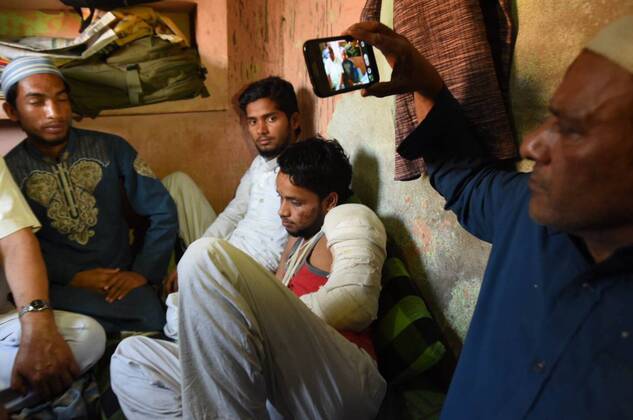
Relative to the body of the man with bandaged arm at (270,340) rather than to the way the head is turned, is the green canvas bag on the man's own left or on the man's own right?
on the man's own right

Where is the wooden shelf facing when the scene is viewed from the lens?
facing the viewer

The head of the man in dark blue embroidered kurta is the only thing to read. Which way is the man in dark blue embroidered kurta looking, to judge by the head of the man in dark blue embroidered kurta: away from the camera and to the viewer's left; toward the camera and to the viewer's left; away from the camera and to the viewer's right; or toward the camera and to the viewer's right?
toward the camera and to the viewer's right

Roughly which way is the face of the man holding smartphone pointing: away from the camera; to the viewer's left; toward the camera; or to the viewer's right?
to the viewer's left

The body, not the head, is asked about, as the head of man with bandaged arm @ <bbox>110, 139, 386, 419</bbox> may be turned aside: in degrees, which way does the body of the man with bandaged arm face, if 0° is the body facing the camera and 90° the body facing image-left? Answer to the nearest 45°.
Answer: approximately 45°

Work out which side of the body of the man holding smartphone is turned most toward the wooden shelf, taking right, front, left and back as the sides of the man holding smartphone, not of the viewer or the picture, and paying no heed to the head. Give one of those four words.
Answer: right

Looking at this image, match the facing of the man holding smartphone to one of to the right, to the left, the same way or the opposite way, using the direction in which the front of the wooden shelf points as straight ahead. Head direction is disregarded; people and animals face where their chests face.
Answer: to the right

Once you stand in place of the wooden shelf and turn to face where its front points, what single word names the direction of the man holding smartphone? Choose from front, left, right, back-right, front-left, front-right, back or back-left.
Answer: front

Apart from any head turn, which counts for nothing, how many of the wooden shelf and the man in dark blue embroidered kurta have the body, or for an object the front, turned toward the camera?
2

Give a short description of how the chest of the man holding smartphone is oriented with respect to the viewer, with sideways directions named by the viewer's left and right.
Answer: facing the viewer and to the left of the viewer

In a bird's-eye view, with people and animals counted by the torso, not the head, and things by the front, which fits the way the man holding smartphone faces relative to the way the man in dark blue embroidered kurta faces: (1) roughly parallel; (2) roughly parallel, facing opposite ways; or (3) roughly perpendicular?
roughly perpendicular

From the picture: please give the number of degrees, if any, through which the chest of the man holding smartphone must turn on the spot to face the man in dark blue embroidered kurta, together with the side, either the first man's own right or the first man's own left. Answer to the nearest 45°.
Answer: approximately 45° to the first man's own right
